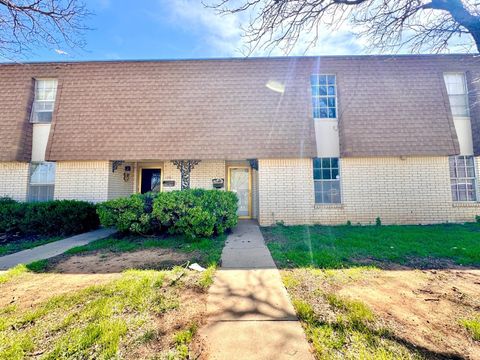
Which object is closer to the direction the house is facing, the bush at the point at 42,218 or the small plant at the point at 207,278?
the small plant

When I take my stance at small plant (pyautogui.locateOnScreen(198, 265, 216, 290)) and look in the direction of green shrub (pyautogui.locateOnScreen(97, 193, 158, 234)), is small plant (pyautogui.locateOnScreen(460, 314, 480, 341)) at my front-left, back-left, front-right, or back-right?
back-right

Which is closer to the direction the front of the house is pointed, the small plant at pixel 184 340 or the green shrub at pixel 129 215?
the small plant

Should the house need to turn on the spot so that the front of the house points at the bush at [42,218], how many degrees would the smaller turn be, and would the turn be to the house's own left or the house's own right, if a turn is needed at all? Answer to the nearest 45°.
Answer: approximately 90° to the house's own right

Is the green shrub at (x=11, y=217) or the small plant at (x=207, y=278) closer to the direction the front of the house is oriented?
the small plant

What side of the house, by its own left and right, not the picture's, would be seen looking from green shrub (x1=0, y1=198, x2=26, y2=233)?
right

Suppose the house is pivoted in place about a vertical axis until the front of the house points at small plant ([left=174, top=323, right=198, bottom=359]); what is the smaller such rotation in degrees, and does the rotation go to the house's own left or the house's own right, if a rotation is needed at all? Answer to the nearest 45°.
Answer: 0° — it already faces it

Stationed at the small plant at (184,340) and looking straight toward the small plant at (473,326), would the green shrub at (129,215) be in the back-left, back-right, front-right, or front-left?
back-left

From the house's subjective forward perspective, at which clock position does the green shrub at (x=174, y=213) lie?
The green shrub is roughly at 2 o'clock from the house.

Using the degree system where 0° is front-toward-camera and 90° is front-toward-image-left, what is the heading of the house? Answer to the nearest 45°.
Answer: approximately 0°
